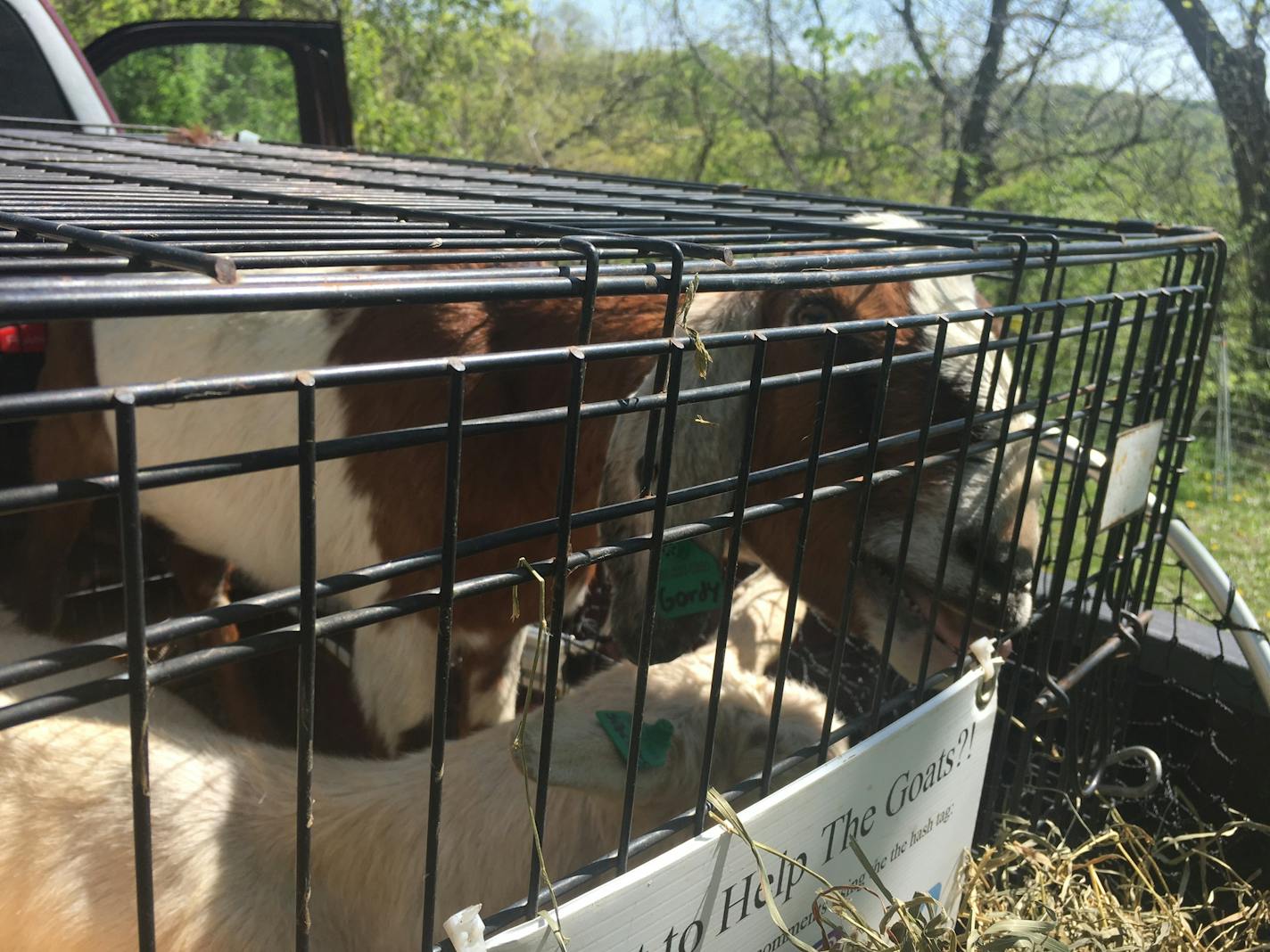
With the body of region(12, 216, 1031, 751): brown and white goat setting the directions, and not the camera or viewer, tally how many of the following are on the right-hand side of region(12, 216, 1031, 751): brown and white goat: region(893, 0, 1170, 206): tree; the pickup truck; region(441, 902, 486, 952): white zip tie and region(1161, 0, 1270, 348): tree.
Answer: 1

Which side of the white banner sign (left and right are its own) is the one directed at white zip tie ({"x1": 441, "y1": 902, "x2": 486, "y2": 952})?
right

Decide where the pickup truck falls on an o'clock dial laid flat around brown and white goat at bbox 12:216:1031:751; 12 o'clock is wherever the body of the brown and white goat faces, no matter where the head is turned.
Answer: The pickup truck is roughly at 8 o'clock from the brown and white goat.

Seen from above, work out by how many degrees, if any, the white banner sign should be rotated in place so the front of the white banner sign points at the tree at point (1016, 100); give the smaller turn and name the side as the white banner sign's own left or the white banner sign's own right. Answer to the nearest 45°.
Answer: approximately 135° to the white banner sign's own left

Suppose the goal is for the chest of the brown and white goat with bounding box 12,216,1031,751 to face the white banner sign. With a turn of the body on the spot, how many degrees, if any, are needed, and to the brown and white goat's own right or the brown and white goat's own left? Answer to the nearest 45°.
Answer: approximately 45° to the brown and white goat's own right

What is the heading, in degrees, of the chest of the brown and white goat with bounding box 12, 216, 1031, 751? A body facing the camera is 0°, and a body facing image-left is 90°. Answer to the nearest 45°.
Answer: approximately 270°

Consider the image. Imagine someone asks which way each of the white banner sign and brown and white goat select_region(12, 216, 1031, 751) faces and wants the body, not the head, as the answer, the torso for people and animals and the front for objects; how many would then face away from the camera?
0
